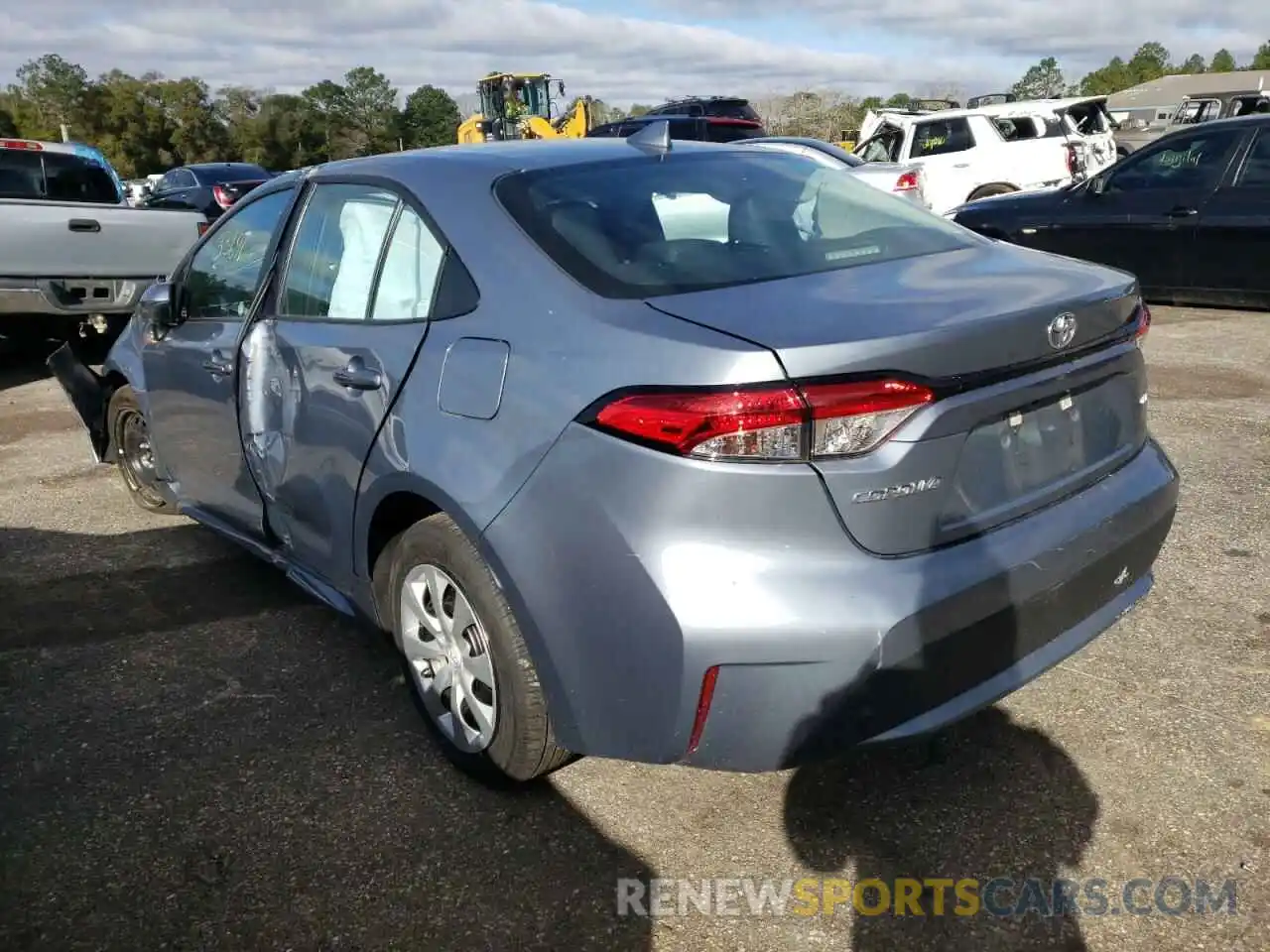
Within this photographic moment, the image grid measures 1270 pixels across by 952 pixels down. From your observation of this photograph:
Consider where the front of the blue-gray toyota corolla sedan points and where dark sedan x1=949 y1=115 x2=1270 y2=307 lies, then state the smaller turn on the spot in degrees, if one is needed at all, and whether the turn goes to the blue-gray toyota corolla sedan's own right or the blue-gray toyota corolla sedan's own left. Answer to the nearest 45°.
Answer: approximately 90° to the blue-gray toyota corolla sedan's own right

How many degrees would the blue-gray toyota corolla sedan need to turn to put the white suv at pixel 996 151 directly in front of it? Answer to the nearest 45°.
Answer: approximately 45° to its right

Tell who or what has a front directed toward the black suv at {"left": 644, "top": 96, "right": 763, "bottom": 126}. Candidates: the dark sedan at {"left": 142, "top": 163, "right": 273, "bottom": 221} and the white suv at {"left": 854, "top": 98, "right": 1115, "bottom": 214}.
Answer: the white suv

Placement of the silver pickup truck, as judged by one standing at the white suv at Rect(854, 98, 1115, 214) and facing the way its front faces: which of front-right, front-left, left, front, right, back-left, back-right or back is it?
left

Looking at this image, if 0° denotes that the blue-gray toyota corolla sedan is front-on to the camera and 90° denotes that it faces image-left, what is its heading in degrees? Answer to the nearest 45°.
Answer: approximately 135°

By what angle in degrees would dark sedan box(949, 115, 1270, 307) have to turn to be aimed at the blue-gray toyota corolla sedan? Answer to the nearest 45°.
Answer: approximately 90° to its left

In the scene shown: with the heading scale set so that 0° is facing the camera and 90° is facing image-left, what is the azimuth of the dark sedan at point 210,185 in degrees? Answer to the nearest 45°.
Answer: approximately 135°

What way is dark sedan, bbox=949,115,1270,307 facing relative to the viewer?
to the viewer's left

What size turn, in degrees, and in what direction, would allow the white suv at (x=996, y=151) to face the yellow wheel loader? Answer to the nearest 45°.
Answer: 0° — it already faces it

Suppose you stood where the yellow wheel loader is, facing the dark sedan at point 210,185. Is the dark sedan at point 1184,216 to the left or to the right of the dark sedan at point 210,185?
left

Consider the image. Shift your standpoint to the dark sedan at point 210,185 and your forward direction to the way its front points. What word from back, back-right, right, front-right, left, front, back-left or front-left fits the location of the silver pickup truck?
back-left
